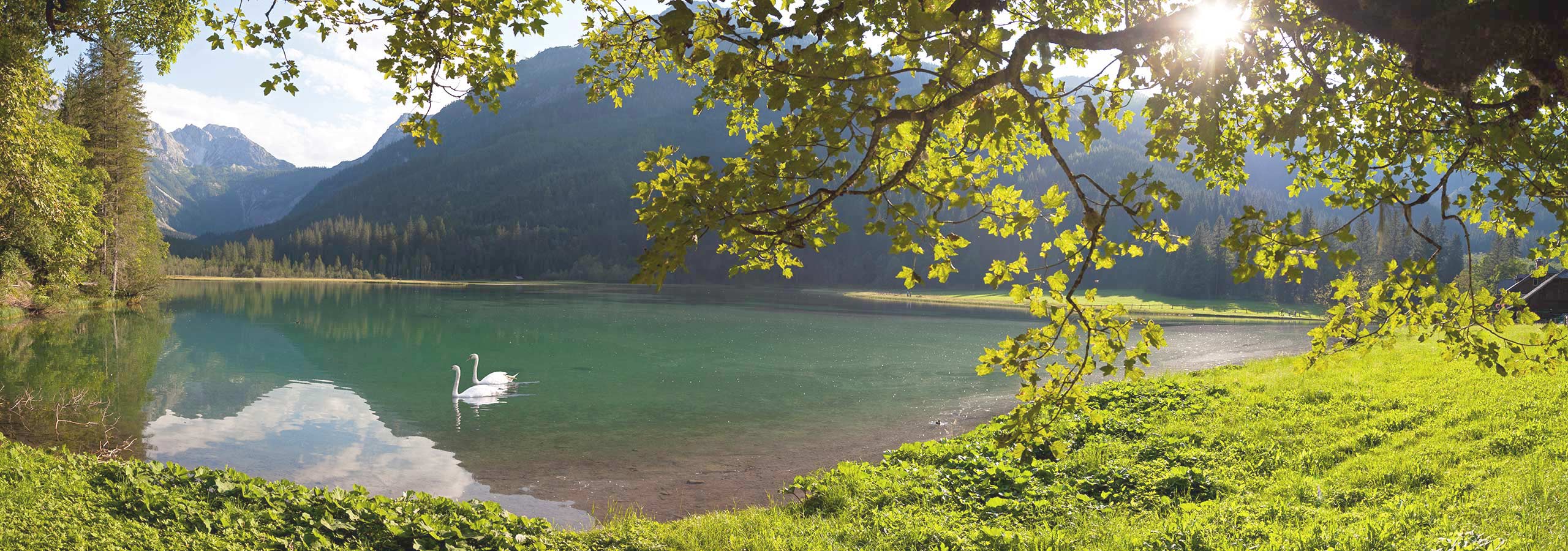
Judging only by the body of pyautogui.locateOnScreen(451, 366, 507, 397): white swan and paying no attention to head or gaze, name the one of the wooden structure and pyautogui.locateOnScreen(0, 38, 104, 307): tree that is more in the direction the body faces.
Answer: the tree

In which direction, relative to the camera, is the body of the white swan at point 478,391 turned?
to the viewer's left

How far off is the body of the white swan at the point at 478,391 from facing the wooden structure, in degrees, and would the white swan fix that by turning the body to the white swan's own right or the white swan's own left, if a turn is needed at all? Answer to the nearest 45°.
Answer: approximately 180°
